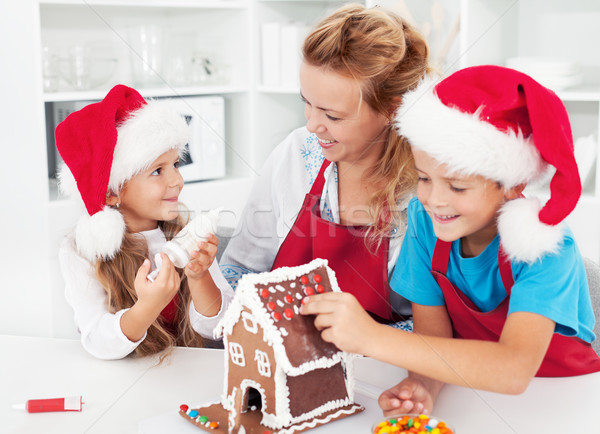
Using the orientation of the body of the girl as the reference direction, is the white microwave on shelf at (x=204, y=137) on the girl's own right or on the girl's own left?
on the girl's own left

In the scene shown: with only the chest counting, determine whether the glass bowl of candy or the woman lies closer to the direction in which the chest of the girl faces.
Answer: the glass bowl of candy

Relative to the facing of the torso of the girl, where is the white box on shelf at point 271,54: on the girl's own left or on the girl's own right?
on the girl's own left

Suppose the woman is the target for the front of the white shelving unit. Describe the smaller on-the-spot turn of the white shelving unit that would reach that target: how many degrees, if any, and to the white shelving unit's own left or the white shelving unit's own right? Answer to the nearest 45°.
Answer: approximately 45° to the white shelving unit's own left

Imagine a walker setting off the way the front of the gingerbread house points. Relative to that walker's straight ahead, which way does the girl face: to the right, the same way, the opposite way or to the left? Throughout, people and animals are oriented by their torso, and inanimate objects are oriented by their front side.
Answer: to the left

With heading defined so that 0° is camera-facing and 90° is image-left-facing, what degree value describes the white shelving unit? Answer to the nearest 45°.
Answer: approximately 0°

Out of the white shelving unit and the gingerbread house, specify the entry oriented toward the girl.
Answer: the white shelving unit

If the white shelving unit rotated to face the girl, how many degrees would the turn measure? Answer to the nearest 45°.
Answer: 0° — it already faces them

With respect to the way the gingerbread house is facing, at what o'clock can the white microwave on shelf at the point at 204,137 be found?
The white microwave on shelf is roughly at 4 o'clock from the gingerbread house.

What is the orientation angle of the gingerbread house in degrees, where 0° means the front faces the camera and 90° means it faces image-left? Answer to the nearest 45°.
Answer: approximately 45°

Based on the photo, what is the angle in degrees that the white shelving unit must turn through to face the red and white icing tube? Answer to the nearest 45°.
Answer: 0° — it already faces it

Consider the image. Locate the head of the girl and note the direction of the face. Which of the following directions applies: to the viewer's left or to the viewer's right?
to the viewer's right
